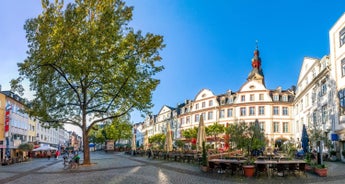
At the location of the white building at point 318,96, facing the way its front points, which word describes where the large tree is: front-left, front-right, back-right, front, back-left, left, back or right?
front

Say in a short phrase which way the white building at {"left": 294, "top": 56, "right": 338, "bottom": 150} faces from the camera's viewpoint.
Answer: facing the viewer and to the left of the viewer

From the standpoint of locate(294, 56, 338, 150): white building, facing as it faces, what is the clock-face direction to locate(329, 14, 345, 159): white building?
locate(329, 14, 345, 159): white building is roughly at 10 o'clock from locate(294, 56, 338, 150): white building.

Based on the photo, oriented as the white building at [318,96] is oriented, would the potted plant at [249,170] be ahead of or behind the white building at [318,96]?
ahead

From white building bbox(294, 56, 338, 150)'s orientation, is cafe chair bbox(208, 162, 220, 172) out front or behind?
out front

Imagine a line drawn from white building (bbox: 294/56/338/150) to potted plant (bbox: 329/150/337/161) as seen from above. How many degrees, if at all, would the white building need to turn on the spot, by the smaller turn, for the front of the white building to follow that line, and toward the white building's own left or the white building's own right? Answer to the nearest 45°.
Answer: approximately 45° to the white building's own left

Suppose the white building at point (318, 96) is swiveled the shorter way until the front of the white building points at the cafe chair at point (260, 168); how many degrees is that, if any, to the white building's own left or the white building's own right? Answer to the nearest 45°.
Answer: approximately 45° to the white building's own left
